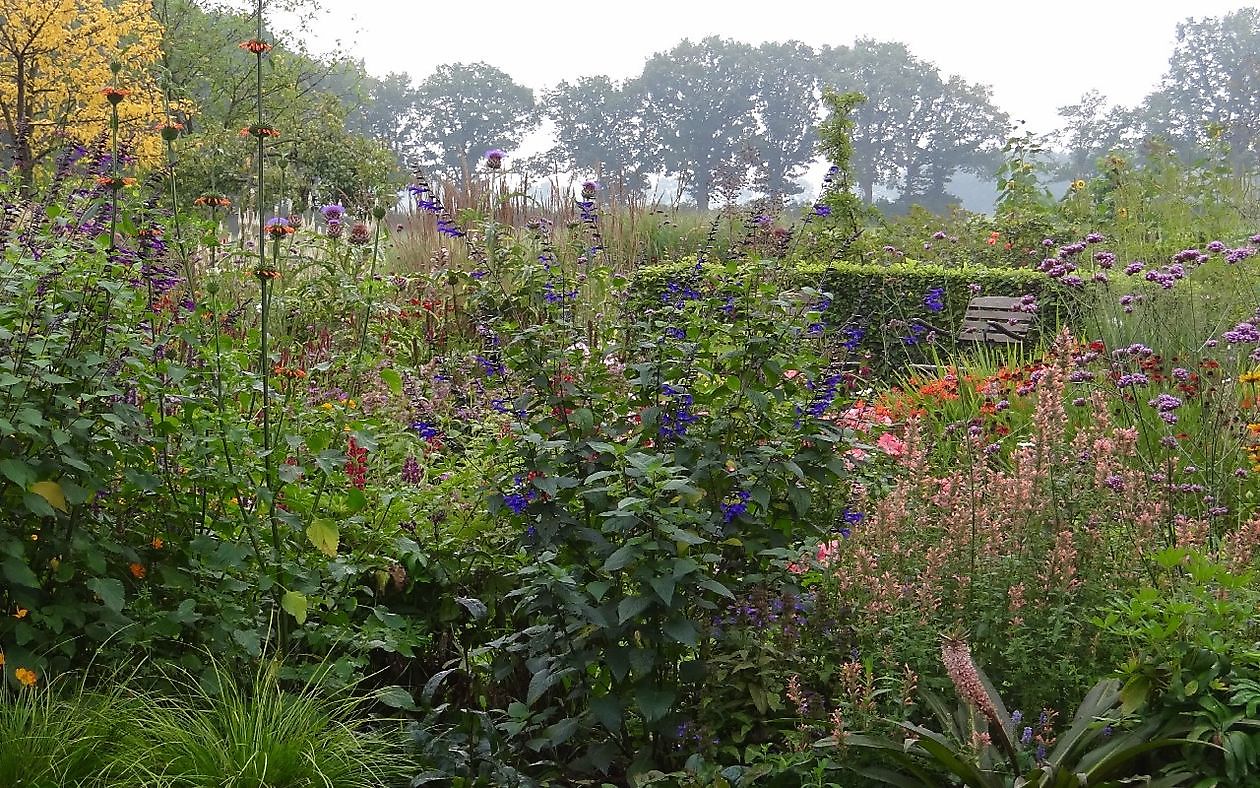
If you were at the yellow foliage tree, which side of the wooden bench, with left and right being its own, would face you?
right

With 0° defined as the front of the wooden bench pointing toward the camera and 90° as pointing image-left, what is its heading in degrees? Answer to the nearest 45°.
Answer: approximately 0°

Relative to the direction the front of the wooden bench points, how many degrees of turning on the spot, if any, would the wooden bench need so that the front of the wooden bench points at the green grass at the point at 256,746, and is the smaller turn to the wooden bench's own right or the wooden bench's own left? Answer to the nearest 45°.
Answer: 0° — it already faces it

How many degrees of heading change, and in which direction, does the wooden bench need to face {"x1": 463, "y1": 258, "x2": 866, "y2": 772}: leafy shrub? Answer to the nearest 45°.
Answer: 0° — it already faces it
